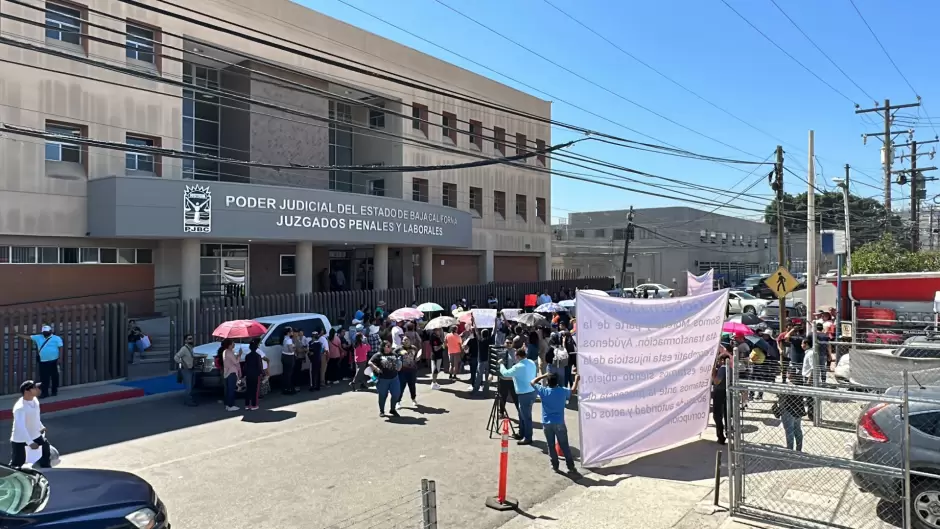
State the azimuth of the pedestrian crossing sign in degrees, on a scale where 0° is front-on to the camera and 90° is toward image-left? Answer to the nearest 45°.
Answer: approximately 0°

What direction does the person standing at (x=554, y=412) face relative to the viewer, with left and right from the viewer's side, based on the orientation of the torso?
facing away from the viewer

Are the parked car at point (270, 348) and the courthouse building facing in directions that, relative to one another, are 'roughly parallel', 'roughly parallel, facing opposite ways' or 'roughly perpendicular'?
roughly perpendicular

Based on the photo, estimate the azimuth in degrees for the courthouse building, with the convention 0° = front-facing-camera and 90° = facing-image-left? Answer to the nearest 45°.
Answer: approximately 315°
